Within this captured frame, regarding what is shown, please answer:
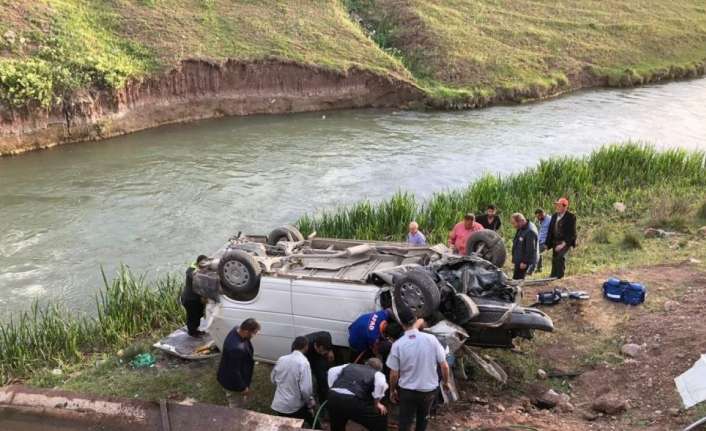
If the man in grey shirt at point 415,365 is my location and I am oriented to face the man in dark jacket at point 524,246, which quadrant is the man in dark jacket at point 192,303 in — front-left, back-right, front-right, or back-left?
front-left

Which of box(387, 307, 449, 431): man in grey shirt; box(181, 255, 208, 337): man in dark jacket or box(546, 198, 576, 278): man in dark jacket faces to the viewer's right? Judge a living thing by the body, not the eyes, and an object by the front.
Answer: box(181, 255, 208, 337): man in dark jacket

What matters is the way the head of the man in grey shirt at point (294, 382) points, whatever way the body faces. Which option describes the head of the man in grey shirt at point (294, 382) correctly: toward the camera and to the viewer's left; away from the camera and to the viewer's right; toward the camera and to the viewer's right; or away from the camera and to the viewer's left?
away from the camera and to the viewer's right

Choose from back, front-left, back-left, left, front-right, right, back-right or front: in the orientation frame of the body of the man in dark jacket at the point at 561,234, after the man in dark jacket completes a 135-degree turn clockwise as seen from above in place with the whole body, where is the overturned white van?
back-left

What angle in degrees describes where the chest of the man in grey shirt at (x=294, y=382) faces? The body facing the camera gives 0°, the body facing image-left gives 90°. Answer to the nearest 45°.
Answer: approximately 225°

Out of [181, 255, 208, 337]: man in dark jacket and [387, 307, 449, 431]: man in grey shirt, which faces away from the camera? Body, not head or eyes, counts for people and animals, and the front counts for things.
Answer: the man in grey shirt

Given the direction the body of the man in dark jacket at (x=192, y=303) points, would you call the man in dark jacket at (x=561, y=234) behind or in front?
in front

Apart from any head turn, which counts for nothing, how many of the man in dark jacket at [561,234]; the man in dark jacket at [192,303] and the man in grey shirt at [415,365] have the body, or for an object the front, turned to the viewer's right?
1

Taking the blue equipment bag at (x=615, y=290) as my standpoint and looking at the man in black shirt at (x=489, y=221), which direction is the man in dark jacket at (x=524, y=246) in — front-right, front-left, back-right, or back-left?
front-left

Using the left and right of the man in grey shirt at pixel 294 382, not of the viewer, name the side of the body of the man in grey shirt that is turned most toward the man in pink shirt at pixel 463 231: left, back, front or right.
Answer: front

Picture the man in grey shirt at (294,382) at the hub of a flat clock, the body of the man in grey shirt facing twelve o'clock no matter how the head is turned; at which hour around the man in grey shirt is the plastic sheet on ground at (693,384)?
The plastic sheet on ground is roughly at 2 o'clock from the man in grey shirt.

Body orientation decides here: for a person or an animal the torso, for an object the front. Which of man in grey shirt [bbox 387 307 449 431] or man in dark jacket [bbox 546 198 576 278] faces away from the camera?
the man in grey shirt

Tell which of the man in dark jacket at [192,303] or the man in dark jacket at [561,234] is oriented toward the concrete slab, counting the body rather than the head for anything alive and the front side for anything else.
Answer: the man in dark jacket at [561,234]

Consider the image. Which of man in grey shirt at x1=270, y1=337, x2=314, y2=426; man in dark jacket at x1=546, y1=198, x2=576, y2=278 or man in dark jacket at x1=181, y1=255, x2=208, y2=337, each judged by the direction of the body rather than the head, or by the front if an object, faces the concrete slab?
man in dark jacket at x1=546, y1=198, x2=576, y2=278

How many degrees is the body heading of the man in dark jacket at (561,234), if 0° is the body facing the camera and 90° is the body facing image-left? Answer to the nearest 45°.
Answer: approximately 45°
